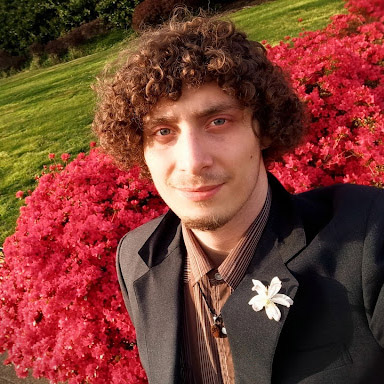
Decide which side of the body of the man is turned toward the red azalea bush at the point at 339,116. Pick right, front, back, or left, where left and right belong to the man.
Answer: back

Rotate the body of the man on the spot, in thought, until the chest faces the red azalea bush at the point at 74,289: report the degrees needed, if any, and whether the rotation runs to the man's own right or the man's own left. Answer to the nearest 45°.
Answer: approximately 90° to the man's own right

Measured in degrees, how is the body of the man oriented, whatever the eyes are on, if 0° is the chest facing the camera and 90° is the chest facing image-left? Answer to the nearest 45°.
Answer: approximately 45°
